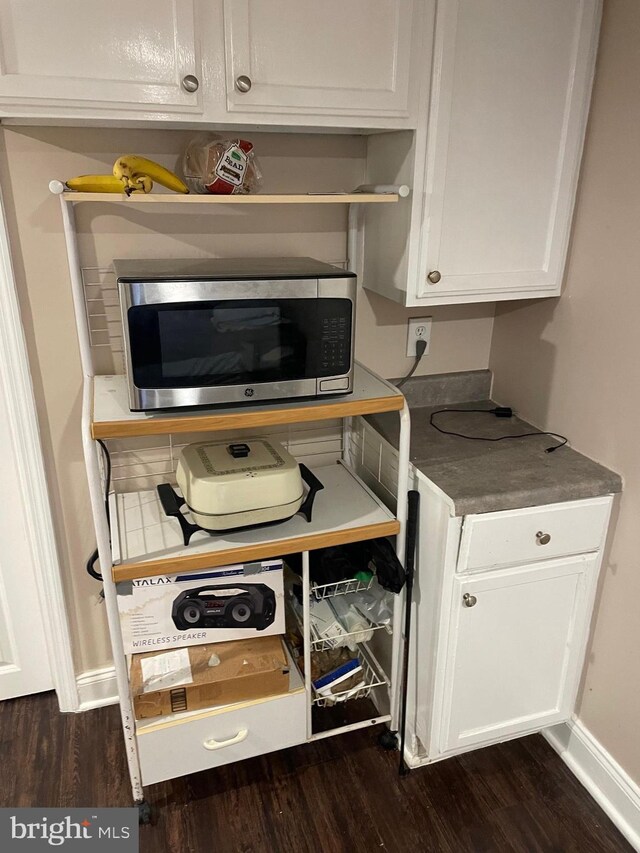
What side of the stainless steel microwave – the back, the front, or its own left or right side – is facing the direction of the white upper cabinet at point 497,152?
left

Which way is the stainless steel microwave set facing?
toward the camera

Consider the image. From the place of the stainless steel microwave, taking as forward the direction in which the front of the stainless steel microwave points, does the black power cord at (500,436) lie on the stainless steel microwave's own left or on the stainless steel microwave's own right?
on the stainless steel microwave's own left

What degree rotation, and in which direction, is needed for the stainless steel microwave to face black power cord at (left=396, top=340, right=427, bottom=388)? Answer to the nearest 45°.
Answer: approximately 135° to its left
